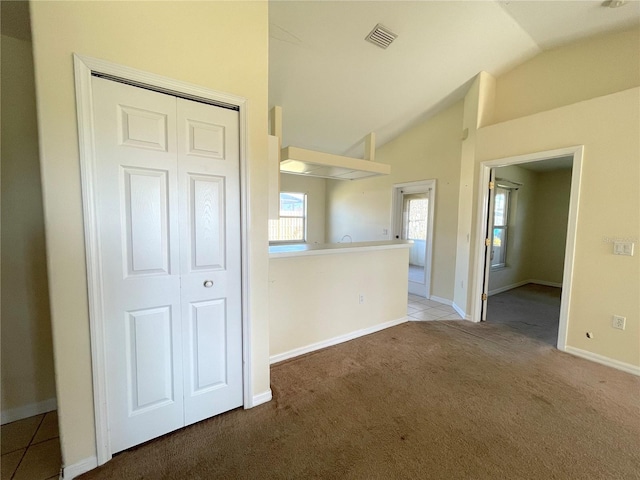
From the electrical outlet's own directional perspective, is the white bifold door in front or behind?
in front

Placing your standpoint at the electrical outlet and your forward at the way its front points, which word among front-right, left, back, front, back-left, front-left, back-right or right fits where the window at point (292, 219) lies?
right

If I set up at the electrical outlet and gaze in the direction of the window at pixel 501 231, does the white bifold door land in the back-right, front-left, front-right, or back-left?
back-left

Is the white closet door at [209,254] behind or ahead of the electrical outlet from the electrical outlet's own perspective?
ahead

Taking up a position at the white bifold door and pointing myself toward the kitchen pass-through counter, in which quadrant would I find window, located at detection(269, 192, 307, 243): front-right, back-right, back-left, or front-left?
front-left

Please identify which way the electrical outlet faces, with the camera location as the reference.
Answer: facing the viewer

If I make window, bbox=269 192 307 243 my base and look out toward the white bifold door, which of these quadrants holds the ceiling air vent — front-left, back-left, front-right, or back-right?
front-left

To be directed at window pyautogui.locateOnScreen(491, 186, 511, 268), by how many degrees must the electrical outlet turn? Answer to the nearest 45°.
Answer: approximately 135° to its right

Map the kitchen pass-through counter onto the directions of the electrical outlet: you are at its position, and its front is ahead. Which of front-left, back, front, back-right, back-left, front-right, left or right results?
front-right
